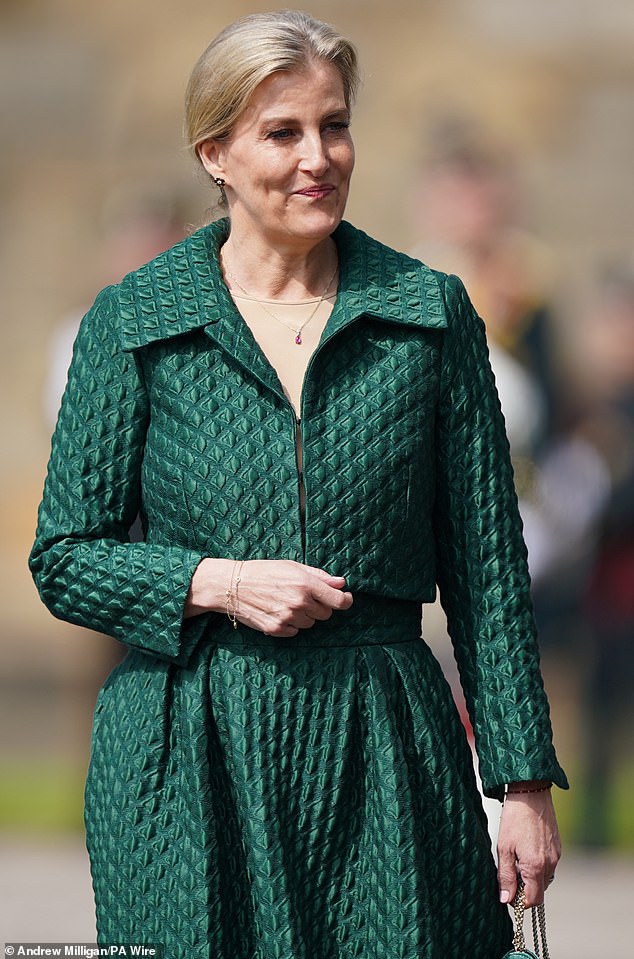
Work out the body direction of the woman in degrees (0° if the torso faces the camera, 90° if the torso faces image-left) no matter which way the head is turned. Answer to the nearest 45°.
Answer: approximately 0°

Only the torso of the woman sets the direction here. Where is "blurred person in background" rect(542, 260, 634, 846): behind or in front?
behind

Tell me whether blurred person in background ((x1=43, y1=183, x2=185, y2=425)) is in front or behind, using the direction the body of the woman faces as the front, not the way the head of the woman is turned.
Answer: behind

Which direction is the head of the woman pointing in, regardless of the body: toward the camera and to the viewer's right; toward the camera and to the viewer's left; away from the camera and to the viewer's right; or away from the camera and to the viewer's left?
toward the camera and to the viewer's right

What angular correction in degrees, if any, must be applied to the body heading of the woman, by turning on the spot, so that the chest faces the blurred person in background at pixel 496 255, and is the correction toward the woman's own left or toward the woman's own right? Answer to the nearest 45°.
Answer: approximately 180°
